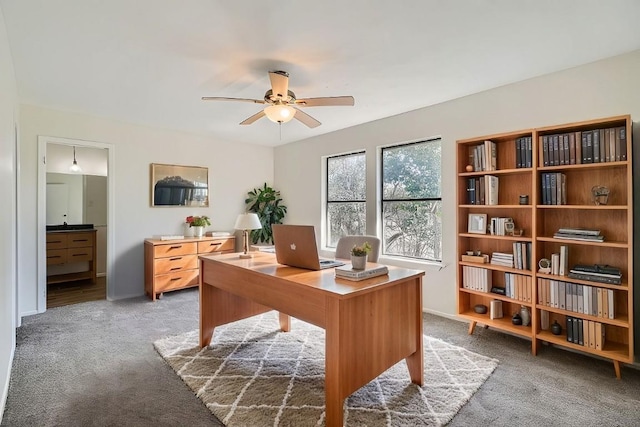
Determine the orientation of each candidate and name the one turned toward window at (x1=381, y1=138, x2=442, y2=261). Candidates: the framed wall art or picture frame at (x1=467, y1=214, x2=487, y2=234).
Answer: the framed wall art

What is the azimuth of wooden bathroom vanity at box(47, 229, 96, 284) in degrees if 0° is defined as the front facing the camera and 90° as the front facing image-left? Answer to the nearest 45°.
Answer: approximately 0°

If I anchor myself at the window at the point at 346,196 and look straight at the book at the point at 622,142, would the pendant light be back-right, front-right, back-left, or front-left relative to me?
back-right

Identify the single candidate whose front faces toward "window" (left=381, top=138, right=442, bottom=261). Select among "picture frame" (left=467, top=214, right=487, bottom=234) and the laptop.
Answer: the laptop

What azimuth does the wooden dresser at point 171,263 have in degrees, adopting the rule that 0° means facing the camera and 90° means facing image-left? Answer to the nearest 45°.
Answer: approximately 315°

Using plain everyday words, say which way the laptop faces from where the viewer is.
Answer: facing away from the viewer and to the right of the viewer

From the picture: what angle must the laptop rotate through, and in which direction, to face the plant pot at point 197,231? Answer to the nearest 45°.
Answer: approximately 90° to its left
